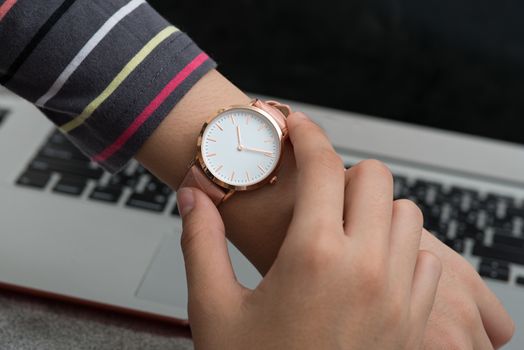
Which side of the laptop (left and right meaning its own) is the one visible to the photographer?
front
